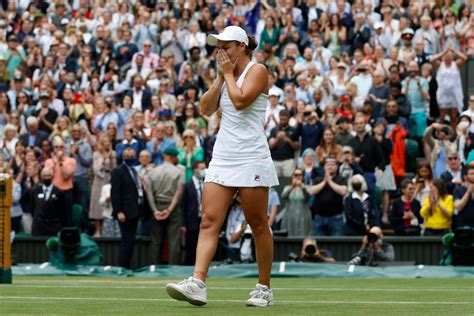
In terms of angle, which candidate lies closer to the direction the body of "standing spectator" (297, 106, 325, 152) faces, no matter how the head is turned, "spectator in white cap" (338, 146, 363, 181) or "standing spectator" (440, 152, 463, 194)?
the spectator in white cap

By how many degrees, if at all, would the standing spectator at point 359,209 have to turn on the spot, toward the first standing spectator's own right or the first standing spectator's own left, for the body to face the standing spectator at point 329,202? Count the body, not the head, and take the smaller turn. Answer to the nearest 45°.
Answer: approximately 135° to the first standing spectator's own right

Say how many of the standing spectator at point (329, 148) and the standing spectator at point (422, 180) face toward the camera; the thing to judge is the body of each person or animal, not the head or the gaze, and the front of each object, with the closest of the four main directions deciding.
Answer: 2

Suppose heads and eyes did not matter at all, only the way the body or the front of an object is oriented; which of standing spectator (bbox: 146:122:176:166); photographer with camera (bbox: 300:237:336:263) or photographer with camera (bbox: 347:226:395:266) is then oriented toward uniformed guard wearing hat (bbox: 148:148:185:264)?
the standing spectator

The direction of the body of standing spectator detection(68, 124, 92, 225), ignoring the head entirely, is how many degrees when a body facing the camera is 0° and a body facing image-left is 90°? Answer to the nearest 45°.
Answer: approximately 45°

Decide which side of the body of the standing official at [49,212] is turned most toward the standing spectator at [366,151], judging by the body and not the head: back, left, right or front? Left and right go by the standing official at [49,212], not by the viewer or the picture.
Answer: left

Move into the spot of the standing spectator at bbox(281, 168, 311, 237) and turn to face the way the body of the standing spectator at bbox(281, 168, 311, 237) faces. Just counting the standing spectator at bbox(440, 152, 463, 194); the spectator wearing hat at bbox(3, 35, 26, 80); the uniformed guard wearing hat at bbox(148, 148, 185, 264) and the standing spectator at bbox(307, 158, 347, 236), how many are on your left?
2
